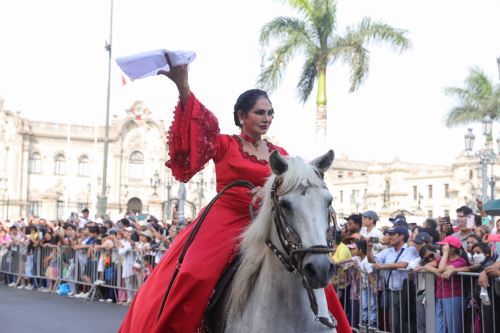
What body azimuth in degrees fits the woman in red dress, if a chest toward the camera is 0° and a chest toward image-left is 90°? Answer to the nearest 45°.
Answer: approximately 315°

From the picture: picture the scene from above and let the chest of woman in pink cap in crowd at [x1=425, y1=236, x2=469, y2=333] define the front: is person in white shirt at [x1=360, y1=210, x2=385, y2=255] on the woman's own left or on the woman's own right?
on the woman's own right

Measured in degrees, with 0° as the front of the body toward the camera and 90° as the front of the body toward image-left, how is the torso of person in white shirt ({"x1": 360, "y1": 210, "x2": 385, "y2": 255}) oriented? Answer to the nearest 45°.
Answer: approximately 45°

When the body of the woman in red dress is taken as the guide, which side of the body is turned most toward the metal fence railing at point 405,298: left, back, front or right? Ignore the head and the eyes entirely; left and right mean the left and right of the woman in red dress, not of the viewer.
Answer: left

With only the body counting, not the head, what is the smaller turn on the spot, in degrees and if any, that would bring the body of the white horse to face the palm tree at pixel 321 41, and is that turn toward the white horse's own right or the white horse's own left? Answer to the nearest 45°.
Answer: approximately 135° to the white horse's own left

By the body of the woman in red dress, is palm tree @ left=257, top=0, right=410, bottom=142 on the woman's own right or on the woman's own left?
on the woman's own left
